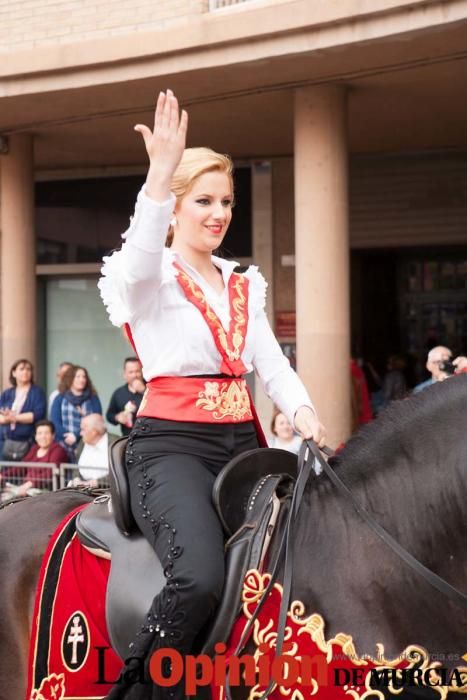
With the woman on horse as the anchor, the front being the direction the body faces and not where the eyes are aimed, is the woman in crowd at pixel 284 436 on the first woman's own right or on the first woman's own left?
on the first woman's own left

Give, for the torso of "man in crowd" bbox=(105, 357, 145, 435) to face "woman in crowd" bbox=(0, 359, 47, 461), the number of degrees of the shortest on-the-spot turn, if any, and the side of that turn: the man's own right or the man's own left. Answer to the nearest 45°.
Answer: approximately 135° to the man's own right

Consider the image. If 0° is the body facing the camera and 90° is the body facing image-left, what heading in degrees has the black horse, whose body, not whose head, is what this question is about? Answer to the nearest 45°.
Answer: approximately 270°

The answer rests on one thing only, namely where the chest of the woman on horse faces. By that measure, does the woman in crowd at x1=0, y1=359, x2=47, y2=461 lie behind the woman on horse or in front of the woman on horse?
behind

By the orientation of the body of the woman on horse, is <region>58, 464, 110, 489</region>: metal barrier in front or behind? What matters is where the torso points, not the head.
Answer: behind

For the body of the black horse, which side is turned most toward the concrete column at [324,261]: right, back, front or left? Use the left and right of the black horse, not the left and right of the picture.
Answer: left
